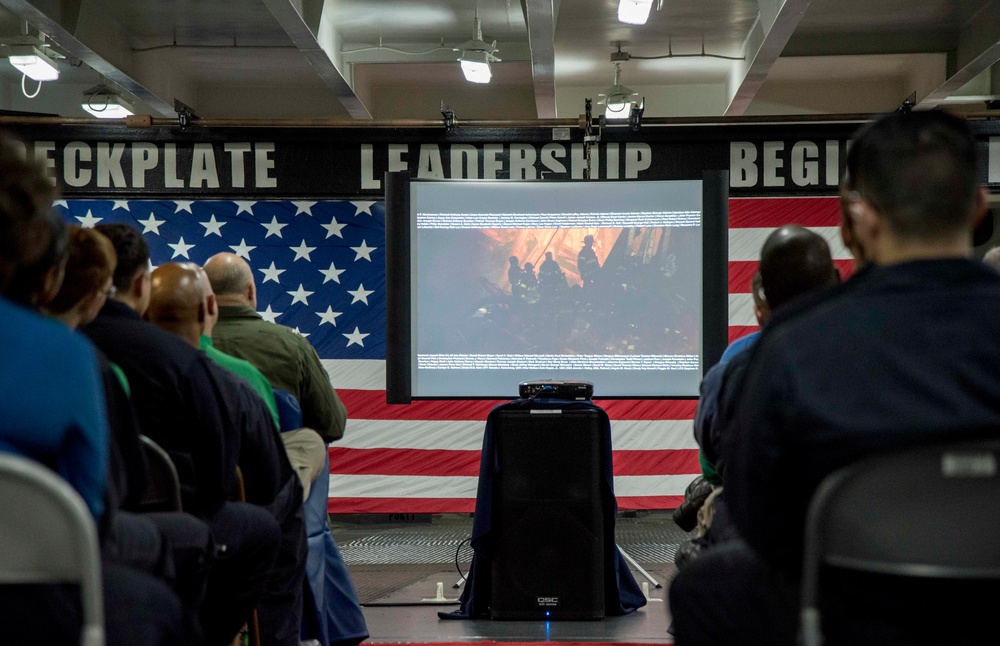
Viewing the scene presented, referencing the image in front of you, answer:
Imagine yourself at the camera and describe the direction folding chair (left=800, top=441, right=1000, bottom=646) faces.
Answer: facing away from the viewer

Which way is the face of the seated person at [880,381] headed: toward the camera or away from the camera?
away from the camera

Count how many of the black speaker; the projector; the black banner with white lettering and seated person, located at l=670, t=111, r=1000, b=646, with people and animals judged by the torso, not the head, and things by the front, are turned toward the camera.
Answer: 2

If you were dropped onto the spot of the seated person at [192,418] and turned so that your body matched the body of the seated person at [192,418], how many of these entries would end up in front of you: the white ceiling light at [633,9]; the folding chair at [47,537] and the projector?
2

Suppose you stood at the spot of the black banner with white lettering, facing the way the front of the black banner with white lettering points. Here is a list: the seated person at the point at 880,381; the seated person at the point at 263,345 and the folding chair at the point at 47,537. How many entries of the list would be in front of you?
3

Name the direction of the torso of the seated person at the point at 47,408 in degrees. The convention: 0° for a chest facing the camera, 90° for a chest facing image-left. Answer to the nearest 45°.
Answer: approximately 225°

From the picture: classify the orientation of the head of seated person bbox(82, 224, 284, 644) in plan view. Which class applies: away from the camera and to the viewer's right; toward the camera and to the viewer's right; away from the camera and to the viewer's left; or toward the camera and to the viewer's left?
away from the camera and to the viewer's right

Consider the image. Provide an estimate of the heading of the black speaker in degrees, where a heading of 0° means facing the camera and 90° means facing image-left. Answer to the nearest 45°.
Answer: approximately 0°

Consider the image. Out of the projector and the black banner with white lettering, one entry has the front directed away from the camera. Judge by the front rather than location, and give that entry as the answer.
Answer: the projector

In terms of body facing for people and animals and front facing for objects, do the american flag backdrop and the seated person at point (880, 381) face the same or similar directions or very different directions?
very different directions

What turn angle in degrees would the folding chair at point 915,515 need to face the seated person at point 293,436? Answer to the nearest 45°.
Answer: approximately 45° to its left

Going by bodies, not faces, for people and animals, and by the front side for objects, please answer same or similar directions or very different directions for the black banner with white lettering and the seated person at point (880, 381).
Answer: very different directions

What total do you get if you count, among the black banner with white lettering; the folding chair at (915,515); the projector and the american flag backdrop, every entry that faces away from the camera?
2

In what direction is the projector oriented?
away from the camera
